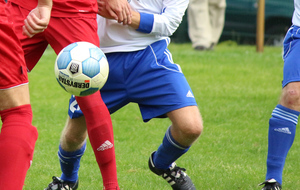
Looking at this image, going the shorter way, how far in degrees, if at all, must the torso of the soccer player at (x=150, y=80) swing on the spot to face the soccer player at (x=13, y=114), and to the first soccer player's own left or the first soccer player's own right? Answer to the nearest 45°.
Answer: approximately 45° to the first soccer player's own right

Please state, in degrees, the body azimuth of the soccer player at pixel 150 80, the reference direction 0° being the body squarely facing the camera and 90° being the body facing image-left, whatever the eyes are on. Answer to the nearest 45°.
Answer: approximately 0°

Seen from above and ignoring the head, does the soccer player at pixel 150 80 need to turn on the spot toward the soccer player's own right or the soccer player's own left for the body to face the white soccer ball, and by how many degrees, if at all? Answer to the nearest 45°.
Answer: approximately 45° to the soccer player's own right

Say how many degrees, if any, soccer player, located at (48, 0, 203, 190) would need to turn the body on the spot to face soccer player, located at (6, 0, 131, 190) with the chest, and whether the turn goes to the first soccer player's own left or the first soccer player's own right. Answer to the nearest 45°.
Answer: approximately 90° to the first soccer player's own right
